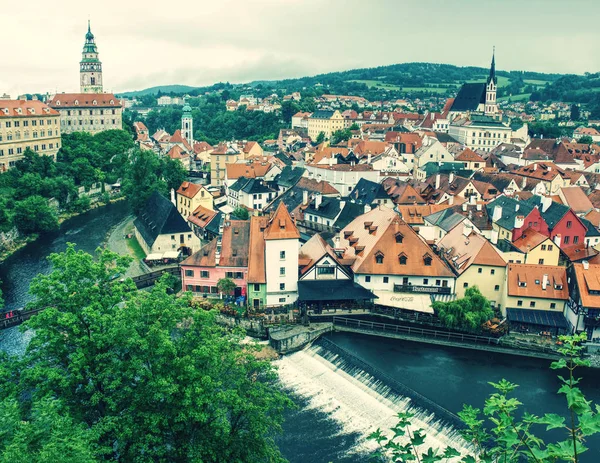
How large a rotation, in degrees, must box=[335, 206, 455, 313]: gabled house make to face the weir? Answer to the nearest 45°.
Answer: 0° — it already faces it

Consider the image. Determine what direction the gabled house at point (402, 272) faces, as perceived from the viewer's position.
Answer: facing the viewer

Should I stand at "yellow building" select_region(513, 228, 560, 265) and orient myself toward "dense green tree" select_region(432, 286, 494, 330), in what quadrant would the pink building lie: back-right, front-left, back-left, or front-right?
front-right

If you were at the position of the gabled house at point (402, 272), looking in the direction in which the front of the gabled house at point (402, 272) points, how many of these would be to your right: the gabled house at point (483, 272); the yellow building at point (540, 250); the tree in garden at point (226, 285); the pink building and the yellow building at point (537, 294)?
2

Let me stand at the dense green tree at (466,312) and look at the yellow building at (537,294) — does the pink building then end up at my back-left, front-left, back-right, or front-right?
back-left

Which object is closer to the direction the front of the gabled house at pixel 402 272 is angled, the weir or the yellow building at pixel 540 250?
the weir

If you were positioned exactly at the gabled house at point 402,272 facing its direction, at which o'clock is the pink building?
The pink building is roughly at 3 o'clock from the gabled house.

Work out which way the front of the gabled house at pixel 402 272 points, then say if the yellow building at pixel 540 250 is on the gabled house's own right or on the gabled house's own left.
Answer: on the gabled house's own left

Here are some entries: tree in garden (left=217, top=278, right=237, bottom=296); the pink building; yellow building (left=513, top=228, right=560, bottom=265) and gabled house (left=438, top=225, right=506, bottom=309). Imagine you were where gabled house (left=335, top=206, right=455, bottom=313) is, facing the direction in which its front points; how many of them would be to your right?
2

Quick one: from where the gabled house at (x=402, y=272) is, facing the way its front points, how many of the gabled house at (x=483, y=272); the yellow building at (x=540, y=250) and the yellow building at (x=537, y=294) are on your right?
0

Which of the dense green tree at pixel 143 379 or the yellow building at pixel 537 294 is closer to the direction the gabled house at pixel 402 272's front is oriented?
the dense green tree

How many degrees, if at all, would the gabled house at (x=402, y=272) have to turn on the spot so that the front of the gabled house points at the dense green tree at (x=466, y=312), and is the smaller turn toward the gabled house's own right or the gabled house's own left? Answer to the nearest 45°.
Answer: approximately 45° to the gabled house's own left

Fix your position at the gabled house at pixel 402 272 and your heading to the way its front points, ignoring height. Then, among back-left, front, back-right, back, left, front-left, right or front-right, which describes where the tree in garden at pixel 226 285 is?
right

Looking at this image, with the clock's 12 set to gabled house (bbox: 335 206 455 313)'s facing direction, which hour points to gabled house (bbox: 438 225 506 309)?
gabled house (bbox: 438 225 506 309) is roughly at 9 o'clock from gabled house (bbox: 335 206 455 313).

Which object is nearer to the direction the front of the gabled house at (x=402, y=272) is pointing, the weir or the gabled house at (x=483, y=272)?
the weir
